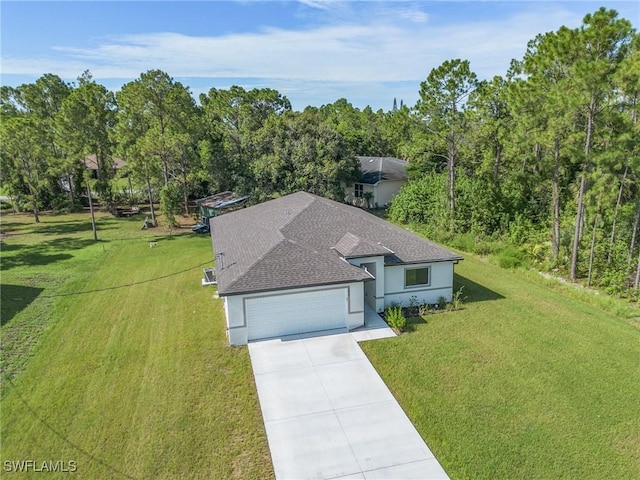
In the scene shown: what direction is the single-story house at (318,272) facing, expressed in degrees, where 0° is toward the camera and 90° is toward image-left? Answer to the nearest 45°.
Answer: approximately 0°

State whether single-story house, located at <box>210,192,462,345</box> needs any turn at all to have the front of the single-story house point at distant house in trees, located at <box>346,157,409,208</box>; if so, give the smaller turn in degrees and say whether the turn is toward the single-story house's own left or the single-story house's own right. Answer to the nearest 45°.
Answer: approximately 180°
